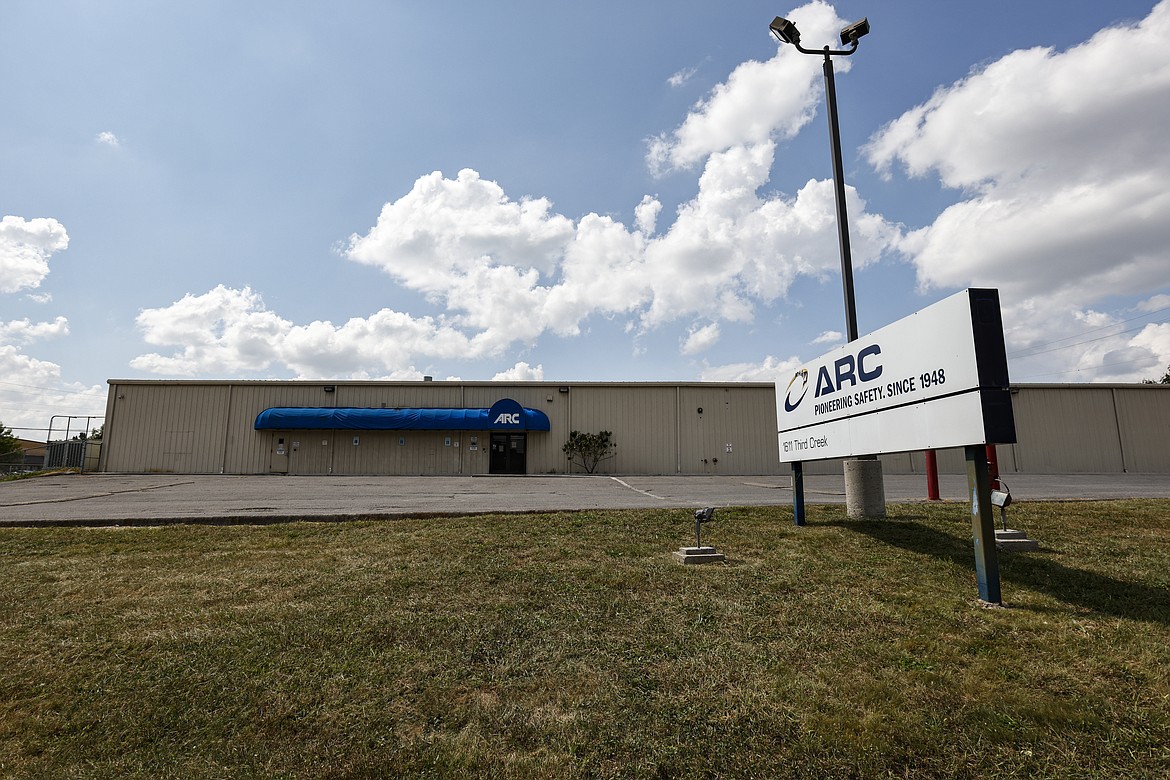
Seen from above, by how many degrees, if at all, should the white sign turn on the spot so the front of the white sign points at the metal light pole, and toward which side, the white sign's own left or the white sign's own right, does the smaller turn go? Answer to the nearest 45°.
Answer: approximately 135° to the white sign's own right

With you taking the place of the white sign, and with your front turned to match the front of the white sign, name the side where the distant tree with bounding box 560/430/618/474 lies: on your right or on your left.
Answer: on your right

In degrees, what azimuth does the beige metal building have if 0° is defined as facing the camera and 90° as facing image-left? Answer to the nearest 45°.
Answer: approximately 0°

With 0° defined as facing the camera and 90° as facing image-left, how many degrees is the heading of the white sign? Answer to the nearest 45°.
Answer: approximately 45°
